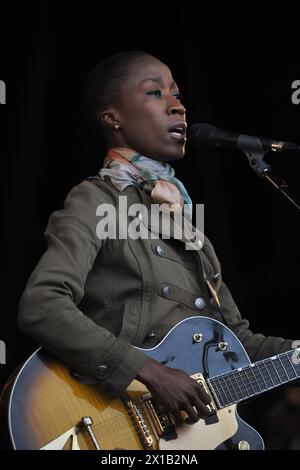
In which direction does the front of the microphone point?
to the viewer's left
